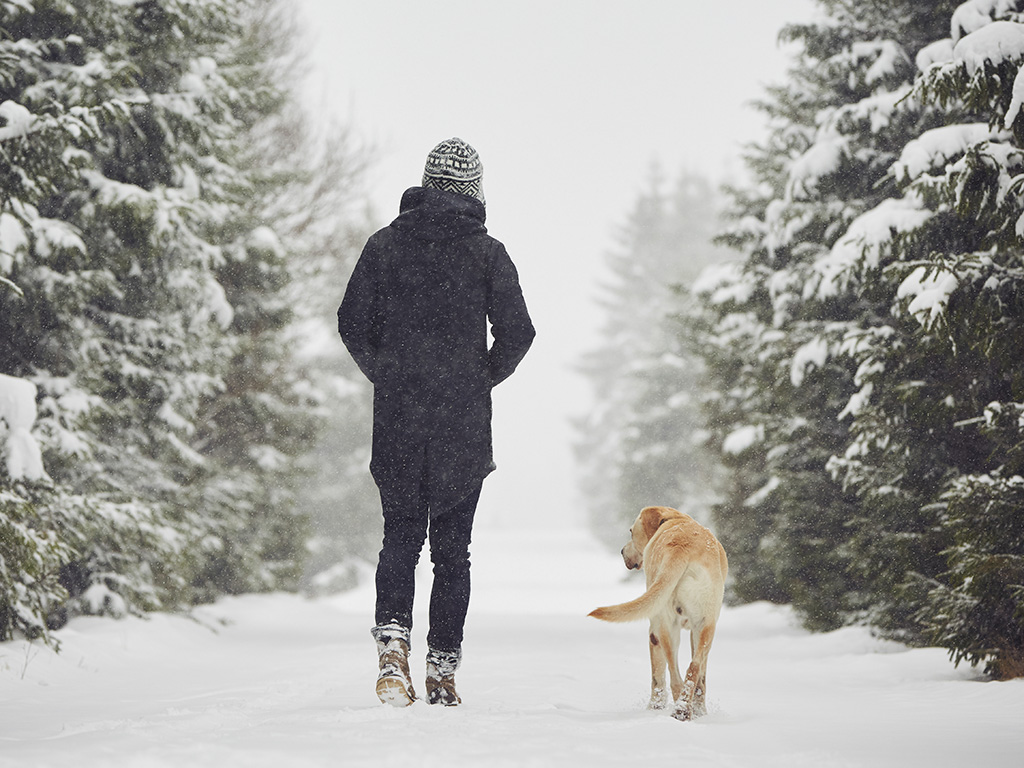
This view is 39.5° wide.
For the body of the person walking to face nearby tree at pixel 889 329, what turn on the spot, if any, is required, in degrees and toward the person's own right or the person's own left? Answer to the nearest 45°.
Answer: approximately 45° to the person's own right

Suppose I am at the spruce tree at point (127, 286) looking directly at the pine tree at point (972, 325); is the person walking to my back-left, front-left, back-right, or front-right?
front-right

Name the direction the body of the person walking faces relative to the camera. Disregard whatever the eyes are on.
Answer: away from the camera

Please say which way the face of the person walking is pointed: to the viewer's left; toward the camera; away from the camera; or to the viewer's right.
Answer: away from the camera

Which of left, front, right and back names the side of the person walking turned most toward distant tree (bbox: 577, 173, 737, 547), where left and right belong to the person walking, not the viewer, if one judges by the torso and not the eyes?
front

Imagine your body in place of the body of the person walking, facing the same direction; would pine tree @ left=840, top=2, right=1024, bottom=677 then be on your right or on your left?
on your right
